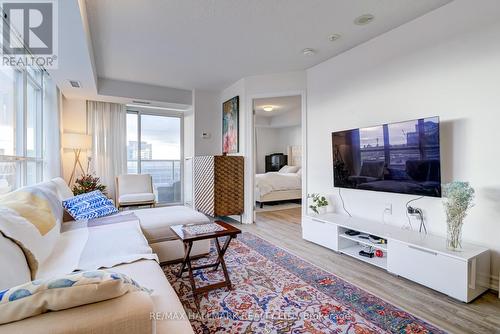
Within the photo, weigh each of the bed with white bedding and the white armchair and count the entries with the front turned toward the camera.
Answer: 1

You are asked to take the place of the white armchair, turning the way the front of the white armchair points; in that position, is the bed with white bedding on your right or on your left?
on your left

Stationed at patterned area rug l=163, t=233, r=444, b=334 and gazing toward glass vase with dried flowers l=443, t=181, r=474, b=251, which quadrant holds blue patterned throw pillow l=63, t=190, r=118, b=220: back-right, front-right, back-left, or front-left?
back-left

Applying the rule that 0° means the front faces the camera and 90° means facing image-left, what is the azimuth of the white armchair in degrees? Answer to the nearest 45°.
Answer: approximately 0°

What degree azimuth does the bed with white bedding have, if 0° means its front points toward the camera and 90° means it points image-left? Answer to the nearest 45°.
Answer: approximately 90°

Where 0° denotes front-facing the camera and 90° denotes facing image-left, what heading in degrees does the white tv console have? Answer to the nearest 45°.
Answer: approximately 45°

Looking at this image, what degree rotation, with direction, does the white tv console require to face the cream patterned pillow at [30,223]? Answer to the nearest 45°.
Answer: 0° — it already faces it

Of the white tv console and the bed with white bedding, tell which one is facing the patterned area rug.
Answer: the white tv console

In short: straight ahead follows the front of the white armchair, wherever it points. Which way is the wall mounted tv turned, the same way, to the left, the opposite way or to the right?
to the right

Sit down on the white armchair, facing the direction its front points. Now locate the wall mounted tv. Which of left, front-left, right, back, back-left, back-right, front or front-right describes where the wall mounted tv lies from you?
front-left

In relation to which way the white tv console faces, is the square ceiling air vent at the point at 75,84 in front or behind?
in front

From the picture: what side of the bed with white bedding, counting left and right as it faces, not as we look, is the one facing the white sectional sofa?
left

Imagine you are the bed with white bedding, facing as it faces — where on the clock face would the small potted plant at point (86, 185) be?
The small potted plant is roughly at 11 o'clock from the bed with white bedding.

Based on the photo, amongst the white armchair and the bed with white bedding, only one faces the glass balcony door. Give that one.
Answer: the bed with white bedding

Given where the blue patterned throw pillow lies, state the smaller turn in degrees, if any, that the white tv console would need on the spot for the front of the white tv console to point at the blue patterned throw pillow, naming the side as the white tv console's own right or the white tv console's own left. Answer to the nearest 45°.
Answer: approximately 45° to the white tv console's own right
